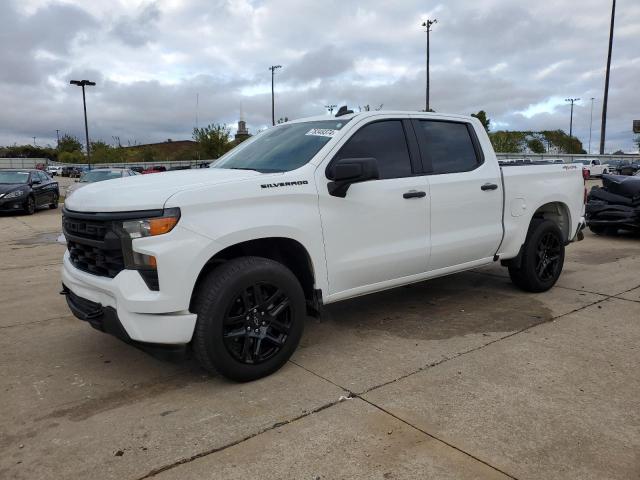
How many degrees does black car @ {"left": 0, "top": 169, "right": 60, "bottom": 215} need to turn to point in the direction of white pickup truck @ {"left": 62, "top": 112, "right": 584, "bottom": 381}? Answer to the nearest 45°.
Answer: approximately 45° to its left

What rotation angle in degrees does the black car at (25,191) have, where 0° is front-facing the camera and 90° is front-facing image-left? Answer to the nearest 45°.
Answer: approximately 45°

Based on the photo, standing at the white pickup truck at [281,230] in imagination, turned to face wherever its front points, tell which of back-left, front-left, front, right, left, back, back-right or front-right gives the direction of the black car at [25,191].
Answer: right

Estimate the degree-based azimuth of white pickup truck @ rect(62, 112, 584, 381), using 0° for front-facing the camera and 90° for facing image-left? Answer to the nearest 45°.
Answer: approximately 45°
